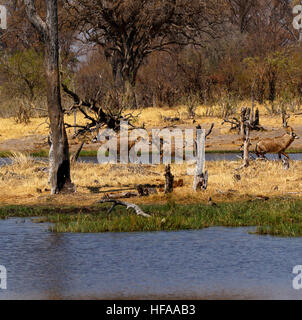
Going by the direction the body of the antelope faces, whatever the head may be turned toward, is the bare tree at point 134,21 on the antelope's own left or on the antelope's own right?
on the antelope's own left

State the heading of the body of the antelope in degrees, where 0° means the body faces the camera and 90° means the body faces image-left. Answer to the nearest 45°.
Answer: approximately 270°

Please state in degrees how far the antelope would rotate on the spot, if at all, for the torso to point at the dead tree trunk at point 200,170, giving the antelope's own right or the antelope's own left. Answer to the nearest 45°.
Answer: approximately 135° to the antelope's own right

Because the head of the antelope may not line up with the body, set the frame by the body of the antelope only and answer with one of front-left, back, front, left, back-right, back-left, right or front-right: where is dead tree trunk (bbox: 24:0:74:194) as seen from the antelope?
back-right
